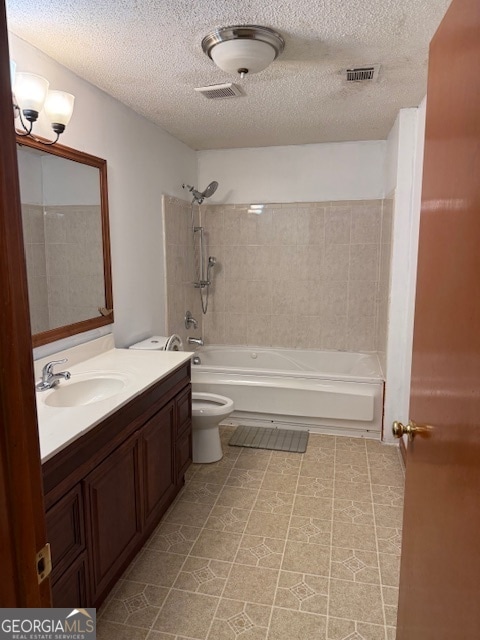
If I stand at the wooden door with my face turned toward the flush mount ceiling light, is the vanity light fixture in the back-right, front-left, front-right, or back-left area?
front-left

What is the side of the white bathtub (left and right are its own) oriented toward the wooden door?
front

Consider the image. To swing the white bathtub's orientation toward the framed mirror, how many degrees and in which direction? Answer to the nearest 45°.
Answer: approximately 45° to its right

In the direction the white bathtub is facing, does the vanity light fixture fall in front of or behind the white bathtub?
in front

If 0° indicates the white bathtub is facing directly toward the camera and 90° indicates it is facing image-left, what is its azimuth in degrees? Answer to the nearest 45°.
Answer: approximately 0°

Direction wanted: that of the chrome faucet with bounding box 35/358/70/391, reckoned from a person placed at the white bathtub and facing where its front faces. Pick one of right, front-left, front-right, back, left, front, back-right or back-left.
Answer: front-right
